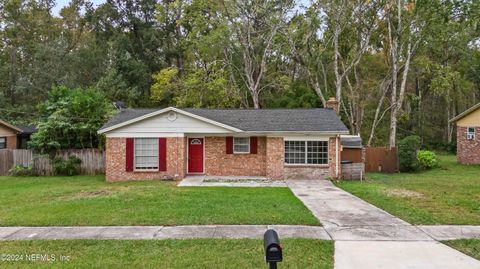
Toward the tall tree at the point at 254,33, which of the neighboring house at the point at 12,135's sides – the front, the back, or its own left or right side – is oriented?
left

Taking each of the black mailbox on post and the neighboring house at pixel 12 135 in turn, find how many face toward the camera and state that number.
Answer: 2

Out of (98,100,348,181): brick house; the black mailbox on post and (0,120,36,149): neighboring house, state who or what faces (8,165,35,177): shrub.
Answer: the neighboring house

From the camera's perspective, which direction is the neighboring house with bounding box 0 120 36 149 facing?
toward the camera

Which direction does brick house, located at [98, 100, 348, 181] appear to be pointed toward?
toward the camera

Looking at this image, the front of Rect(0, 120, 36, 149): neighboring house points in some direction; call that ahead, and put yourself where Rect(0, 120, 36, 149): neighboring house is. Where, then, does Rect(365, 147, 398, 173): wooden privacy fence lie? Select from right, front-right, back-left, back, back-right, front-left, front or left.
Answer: front-left

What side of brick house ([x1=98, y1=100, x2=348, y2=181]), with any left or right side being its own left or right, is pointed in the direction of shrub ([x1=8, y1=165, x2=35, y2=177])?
right

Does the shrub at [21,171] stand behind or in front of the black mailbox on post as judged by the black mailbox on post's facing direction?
behind

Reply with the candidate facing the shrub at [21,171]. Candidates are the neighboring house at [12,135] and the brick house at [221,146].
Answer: the neighboring house

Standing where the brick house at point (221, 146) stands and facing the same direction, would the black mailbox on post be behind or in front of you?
in front

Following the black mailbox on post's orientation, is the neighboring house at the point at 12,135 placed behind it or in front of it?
behind

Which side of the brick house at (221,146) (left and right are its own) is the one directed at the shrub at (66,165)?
right

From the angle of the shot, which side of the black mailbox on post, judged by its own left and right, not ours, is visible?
front
